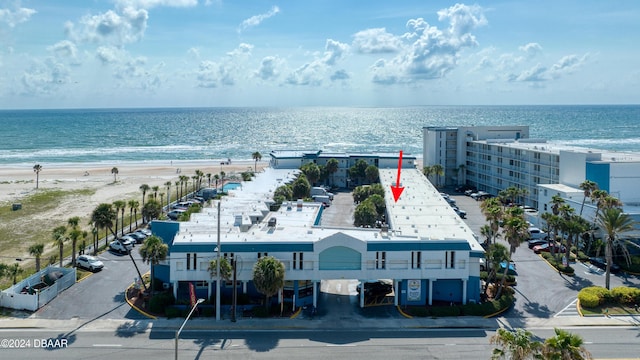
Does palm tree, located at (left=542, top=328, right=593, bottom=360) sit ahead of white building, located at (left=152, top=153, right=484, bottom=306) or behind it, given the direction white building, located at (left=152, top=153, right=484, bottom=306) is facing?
ahead

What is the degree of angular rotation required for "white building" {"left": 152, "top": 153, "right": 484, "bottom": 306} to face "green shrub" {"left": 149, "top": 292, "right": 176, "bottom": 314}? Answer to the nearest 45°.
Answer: approximately 90° to its right

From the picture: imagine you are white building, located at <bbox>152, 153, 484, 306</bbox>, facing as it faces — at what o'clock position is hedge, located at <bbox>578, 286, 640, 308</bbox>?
The hedge is roughly at 9 o'clock from the white building.

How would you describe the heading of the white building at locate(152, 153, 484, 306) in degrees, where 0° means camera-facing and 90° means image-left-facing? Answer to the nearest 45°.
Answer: approximately 0°

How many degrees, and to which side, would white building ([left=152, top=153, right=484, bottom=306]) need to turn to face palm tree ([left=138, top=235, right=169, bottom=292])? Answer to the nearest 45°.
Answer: approximately 90° to its right

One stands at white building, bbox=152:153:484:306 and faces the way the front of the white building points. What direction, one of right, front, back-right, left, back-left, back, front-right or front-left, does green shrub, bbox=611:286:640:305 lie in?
left
